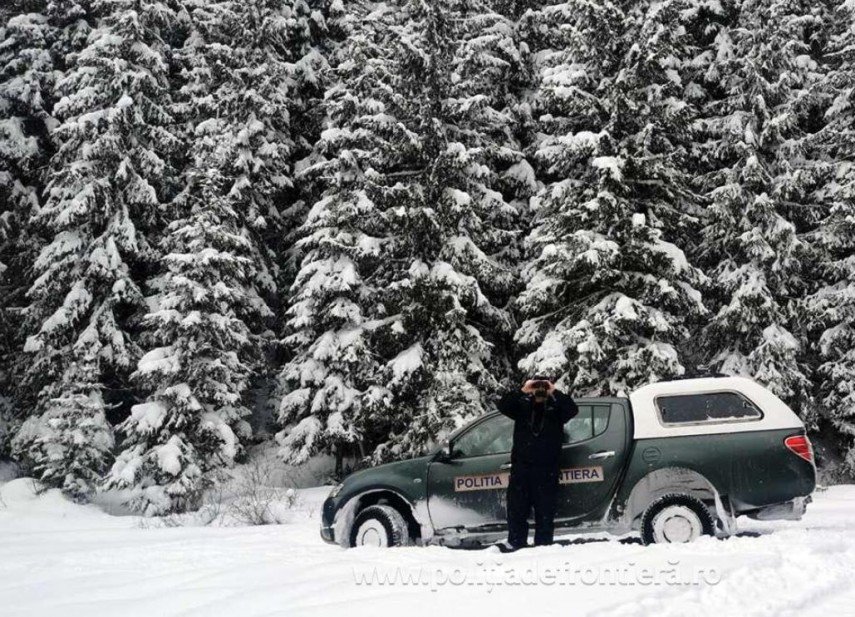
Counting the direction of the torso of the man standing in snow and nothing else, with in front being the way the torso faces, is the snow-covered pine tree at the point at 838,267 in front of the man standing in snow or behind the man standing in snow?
behind

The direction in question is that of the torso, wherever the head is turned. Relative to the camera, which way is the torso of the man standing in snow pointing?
toward the camera

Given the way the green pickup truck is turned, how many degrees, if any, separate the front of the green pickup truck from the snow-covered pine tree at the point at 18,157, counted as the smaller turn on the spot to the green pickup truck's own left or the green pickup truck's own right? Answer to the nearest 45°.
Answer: approximately 45° to the green pickup truck's own right

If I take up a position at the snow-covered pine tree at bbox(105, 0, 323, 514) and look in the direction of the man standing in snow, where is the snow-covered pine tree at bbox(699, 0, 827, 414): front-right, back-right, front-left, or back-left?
front-left

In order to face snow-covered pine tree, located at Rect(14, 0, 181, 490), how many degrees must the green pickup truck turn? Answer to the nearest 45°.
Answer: approximately 45° to its right

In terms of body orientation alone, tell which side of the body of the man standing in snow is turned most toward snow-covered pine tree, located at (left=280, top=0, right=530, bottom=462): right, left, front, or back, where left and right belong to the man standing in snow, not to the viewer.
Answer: back

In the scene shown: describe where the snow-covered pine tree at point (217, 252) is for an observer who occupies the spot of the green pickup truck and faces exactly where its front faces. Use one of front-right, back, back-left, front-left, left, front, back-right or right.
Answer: front-right

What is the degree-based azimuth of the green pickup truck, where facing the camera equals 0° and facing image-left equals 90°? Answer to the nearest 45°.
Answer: approximately 90°

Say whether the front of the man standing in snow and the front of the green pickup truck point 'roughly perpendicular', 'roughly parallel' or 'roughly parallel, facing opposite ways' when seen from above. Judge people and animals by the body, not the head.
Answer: roughly perpendicular

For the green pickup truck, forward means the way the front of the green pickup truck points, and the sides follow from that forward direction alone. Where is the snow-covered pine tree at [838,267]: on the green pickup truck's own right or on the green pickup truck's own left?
on the green pickup truck's own right

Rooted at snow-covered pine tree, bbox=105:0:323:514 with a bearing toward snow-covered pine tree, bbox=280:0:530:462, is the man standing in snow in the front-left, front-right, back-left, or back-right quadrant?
front-right

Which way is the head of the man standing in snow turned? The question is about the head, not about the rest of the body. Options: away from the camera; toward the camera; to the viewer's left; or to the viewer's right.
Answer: toward the camera

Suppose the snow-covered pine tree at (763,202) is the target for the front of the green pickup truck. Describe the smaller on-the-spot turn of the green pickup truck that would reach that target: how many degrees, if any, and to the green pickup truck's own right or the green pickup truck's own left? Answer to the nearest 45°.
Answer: approximately 90° to the green pickup truck's own right
